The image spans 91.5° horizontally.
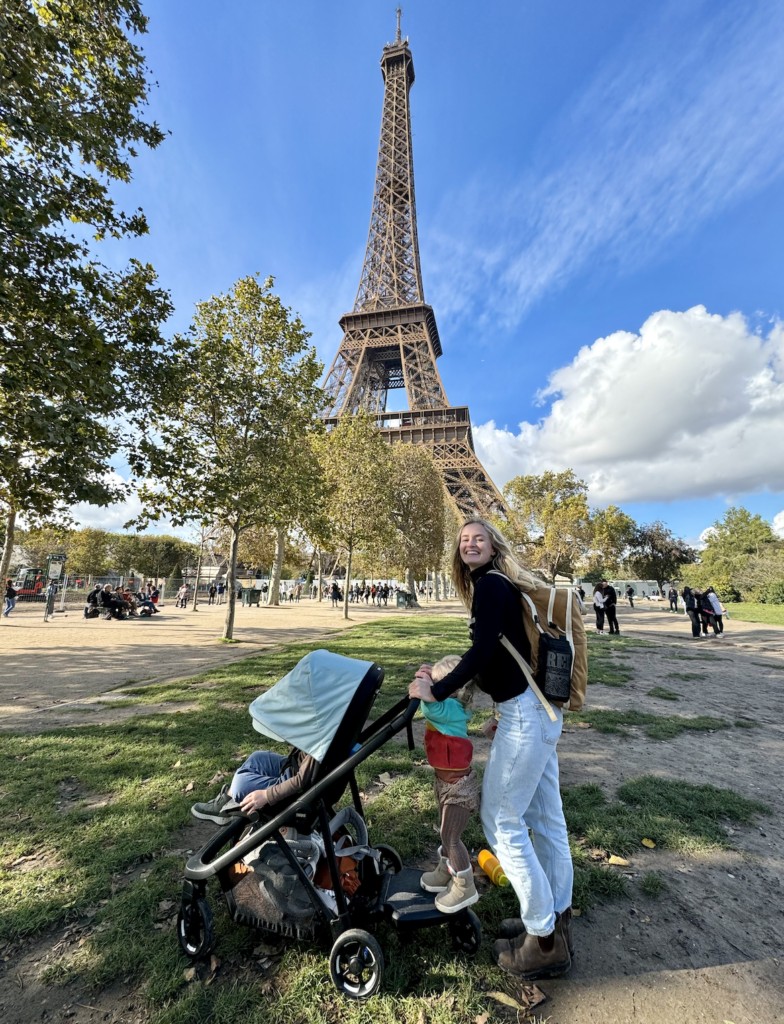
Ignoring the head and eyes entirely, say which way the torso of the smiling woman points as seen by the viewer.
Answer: to the viewer's left

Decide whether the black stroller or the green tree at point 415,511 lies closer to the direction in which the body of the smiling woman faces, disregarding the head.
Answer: the black stroller

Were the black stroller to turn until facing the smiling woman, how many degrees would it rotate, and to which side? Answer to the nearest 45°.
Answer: approximately 180°

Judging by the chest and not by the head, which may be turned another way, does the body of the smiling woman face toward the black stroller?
yes

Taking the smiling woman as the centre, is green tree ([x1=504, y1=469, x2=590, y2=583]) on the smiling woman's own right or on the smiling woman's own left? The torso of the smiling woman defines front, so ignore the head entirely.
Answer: on the smiling woman's own right

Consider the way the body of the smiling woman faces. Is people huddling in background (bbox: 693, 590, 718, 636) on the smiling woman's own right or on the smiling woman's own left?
on the smiling woman's own right

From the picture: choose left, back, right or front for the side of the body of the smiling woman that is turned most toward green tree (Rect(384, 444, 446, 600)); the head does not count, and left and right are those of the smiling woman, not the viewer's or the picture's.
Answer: right

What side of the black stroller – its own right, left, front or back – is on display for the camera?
left

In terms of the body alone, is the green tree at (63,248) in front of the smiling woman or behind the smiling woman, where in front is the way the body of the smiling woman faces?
in front
